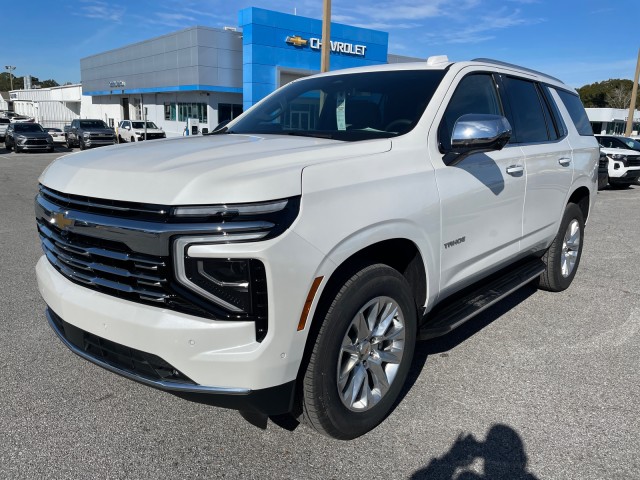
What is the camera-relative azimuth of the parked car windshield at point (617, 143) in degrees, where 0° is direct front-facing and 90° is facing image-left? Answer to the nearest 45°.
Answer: approximately 315°

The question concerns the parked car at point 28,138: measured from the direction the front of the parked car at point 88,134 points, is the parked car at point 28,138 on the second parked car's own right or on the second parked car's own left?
on the second parked car's own right

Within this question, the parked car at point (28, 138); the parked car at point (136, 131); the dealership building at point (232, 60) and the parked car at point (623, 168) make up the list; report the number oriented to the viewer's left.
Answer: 0

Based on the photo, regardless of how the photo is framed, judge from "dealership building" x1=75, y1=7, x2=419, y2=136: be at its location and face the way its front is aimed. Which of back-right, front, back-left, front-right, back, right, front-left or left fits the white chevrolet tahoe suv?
front-right

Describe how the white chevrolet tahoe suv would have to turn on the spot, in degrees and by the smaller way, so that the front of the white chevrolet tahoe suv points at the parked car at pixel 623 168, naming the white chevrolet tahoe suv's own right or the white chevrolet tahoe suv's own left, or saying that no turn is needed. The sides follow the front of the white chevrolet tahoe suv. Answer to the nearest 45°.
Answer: approximately 180°

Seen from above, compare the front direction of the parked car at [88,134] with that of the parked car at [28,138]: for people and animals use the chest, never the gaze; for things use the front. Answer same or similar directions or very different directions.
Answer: same or similar directions

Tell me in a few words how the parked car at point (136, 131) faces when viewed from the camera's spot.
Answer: facing the viewer and to the right of the viewer

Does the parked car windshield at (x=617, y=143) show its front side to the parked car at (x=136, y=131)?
no

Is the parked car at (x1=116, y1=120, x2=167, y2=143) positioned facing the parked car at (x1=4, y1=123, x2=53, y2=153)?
no

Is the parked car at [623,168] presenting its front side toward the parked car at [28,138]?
no

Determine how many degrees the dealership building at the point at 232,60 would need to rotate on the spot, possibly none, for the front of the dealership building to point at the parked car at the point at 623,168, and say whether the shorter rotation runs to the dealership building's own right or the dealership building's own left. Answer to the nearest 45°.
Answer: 0° — it already faces it

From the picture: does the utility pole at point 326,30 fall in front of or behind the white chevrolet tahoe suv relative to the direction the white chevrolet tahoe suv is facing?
behind
